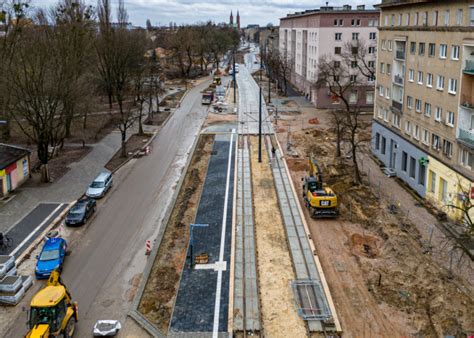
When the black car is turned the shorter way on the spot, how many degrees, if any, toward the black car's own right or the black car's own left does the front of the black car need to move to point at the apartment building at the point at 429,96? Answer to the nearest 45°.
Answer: approximately 135° to the black car's own left

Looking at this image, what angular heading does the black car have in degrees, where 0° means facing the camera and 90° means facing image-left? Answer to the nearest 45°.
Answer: approximately 45°

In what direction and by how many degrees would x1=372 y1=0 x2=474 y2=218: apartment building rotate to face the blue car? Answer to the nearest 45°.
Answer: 0° — it already faces it

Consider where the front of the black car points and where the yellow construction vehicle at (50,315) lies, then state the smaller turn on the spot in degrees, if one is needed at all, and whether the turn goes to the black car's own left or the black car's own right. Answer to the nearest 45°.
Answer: approximately 45° to the black car's own left

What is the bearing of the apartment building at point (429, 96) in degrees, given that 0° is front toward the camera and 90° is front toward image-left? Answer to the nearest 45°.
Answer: approximately 45°

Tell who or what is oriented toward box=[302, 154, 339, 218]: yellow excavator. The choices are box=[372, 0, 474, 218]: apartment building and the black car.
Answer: the apartment building

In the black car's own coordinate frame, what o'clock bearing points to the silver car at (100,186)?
The silver car is roughly at 5 o'clock from the black car.

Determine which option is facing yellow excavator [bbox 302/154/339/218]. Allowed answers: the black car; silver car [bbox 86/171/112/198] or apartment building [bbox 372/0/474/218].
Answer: the apartment building

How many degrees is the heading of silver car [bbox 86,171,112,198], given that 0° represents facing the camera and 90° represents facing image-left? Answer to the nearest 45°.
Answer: approximately 45°
